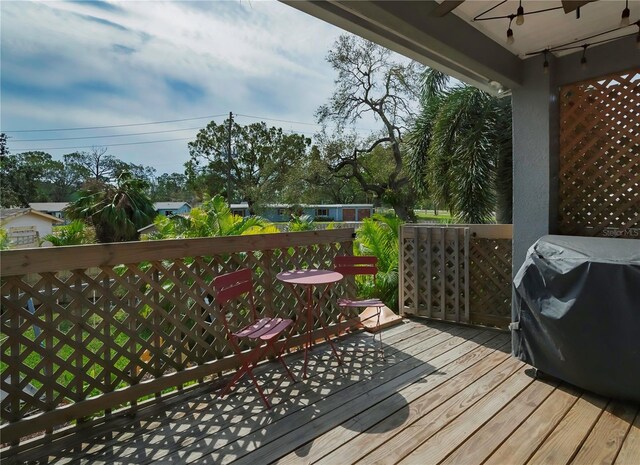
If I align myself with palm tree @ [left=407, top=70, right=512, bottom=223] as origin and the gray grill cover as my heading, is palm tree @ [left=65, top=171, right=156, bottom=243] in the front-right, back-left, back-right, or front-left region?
back-right

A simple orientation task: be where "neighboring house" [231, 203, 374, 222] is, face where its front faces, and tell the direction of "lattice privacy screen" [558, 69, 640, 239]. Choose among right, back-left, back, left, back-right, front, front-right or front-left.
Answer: front

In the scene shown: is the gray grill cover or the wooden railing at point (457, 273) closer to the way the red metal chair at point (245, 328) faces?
the gray grill cover

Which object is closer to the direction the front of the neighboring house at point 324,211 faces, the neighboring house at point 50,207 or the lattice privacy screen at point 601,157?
the lattice privacy screen

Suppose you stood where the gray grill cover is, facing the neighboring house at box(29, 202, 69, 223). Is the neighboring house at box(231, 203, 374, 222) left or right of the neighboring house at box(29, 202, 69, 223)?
right

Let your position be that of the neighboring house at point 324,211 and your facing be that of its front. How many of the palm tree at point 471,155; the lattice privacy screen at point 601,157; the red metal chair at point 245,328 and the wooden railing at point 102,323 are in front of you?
4

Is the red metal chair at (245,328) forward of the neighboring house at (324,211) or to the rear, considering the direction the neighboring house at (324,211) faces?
forward

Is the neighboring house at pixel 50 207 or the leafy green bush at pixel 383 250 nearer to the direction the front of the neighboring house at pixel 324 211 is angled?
the leafy green bush

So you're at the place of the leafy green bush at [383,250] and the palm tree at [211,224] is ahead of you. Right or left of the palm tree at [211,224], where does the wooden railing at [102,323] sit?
left

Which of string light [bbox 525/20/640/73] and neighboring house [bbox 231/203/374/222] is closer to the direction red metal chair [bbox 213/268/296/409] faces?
the string light

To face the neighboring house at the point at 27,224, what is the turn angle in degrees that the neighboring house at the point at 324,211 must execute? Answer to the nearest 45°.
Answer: approximately 90° to its right

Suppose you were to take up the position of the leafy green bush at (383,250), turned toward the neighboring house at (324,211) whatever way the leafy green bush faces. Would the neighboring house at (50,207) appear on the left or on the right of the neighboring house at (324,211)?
left

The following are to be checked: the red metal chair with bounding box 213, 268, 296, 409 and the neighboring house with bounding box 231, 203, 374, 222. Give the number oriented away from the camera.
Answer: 0

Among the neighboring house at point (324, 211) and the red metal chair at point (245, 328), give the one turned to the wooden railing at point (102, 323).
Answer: the neighboring house

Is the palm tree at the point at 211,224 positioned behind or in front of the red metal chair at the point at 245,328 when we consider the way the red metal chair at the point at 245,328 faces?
behind

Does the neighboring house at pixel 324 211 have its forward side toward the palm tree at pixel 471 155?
yes

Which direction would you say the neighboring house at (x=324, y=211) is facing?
toward the camera
